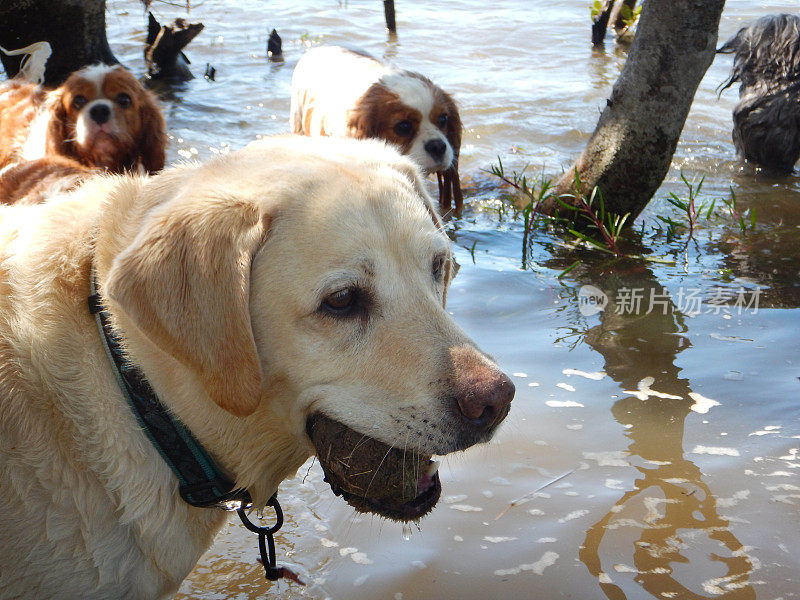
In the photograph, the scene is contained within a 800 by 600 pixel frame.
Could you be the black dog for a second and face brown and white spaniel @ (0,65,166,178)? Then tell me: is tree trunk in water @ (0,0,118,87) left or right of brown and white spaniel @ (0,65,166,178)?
right

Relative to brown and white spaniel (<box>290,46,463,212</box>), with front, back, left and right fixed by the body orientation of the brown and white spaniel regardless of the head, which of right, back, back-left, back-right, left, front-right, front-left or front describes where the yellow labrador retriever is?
front-right

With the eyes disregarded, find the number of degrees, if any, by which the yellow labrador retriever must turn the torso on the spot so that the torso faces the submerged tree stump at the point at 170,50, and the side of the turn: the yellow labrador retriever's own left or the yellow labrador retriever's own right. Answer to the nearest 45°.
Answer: approximately 135° to the yellow labrador retriever's own left

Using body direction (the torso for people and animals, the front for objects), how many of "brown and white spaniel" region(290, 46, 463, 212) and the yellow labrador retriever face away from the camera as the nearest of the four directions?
0

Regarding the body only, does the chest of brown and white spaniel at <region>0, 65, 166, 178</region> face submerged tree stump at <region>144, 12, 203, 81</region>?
no

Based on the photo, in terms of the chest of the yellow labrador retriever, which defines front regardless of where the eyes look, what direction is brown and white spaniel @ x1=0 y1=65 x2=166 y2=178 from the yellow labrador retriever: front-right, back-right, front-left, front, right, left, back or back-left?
back-left

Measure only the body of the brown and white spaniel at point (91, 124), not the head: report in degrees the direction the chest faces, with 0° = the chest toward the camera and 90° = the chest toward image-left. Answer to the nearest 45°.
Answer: approximately 315°

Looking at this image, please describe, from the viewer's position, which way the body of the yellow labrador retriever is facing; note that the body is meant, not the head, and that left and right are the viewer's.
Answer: facing the viewer and to the right of the viewer

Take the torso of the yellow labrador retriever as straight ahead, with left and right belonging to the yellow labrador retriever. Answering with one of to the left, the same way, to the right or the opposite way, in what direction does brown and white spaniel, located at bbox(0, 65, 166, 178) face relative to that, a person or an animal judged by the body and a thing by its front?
the same way

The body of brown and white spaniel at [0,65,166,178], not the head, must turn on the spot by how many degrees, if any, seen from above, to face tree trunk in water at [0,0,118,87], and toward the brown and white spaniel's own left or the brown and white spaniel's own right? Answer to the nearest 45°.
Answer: approximately 135° to the brown and white spaniel's own left

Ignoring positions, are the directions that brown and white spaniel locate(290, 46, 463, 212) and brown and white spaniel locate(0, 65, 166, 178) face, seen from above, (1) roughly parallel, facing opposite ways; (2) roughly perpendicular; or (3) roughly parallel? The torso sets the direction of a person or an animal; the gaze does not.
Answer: roughly parallel

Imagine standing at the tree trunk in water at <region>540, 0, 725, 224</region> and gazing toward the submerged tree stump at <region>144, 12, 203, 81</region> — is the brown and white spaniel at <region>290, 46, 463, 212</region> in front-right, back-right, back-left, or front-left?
front-left

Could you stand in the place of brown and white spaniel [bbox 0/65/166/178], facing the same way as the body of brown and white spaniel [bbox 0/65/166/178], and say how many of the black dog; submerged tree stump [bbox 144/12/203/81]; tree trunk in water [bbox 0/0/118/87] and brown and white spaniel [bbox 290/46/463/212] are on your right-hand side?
0
